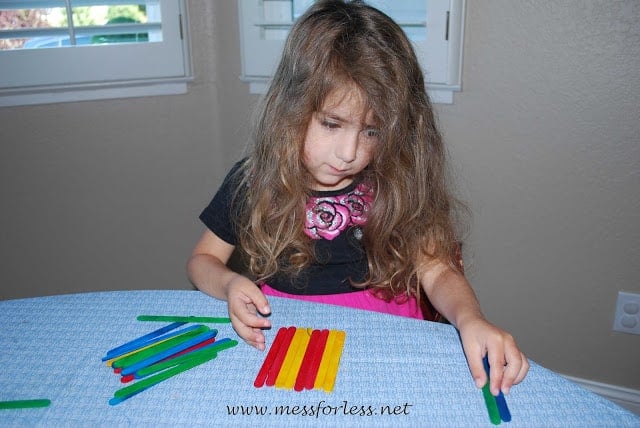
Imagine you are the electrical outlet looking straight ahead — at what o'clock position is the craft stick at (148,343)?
The craft stick is roughly at 1 o'clock from the electrical outlet.

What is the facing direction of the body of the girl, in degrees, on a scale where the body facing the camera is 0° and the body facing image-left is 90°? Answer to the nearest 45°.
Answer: approximately 0°

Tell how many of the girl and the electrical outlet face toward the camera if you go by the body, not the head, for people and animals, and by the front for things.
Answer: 2

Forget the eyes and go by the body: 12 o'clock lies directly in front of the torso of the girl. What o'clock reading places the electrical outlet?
The electrical outlet is roughly at 8 o'clock from the girl.

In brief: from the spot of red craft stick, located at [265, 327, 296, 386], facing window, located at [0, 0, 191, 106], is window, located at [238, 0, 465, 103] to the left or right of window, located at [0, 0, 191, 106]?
right

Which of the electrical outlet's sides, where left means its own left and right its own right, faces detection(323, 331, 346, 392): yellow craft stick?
front

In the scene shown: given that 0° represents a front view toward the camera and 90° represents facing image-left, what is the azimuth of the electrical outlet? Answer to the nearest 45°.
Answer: approximately 0°

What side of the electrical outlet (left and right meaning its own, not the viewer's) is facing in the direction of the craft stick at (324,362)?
front

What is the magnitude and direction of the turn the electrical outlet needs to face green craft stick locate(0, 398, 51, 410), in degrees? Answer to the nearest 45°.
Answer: approximately 45° to its right
